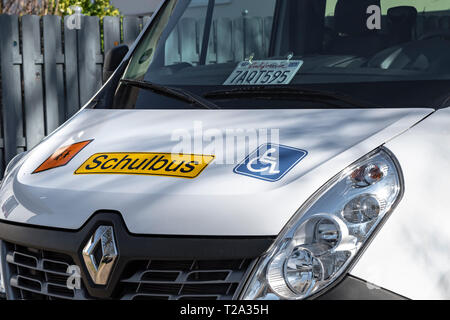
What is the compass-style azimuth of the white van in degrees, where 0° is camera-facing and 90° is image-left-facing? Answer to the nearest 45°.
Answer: approximately 45°

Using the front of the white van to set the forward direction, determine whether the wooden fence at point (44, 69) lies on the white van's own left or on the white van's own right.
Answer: on the white van's own right
